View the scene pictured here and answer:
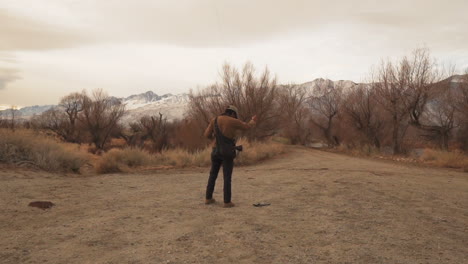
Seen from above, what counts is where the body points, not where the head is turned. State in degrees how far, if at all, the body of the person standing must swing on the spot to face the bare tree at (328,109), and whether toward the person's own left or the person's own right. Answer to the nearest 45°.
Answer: approximately 45° to the person's own left

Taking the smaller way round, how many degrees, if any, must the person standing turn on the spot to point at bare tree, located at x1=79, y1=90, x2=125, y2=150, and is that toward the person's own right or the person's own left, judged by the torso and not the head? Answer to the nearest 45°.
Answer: approximately 90° to the person's own left

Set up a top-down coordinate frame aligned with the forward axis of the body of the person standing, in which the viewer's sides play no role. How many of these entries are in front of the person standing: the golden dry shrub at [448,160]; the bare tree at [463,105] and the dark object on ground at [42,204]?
2

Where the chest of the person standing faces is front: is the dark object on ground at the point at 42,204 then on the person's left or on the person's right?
on the person's left

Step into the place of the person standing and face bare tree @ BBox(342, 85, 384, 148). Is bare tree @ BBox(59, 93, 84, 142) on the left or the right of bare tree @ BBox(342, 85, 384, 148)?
left

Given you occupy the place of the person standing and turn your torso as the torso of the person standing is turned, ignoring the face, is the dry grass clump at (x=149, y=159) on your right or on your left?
on your left

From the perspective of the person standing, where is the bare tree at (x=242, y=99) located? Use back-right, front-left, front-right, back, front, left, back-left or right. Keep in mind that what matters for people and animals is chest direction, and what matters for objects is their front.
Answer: front-left

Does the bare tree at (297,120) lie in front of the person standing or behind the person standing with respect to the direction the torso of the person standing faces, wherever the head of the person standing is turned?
in front

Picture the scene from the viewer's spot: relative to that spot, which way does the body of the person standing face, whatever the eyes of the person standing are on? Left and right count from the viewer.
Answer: facing away from the viewer and to the right of the viewer

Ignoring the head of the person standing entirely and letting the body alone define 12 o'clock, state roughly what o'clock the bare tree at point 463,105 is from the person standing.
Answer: The bare tree is roughly at 12 o'clock from the person standing.

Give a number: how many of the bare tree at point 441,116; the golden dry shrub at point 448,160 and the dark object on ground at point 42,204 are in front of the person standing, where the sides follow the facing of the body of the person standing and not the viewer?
2

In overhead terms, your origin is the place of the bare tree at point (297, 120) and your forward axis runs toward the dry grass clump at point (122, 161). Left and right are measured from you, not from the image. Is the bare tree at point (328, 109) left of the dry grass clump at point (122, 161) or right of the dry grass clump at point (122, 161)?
left

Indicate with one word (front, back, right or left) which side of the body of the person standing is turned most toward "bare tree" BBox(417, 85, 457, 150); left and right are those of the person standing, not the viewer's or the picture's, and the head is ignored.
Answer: front

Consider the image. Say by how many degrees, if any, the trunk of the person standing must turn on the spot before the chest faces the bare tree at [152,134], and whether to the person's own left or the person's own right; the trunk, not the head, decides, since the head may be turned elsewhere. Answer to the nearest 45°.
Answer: approximately 45° to the person's own left
